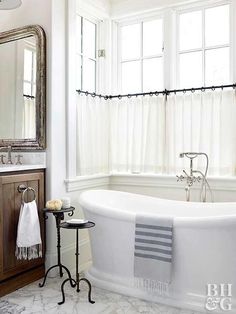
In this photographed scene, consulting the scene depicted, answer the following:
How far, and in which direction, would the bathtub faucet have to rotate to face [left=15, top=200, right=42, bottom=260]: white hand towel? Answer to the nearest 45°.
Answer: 0° — it already faces it

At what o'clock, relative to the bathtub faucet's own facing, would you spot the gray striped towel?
The gray striped towel is roughly at 1 o'clock from the bathtub faucet.

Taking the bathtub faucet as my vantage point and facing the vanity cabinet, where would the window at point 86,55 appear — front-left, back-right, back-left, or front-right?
front-right

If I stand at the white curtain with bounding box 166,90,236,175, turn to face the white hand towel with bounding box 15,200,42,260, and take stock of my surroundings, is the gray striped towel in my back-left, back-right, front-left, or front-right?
front-left

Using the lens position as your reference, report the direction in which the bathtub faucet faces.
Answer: facing the viewer and to the left of the viewer

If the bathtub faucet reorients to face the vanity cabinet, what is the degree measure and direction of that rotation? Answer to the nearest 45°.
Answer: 0° — it already faces it

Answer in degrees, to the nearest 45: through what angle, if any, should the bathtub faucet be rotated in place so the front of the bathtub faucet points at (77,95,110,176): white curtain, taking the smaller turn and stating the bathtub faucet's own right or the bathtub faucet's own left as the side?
approximately 45° to the bathtub faucet's own right

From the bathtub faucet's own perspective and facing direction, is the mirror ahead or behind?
ahead

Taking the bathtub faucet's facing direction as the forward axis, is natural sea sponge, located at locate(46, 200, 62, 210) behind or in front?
in front

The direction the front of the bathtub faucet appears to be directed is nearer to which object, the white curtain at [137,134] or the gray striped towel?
the gray striped towel
